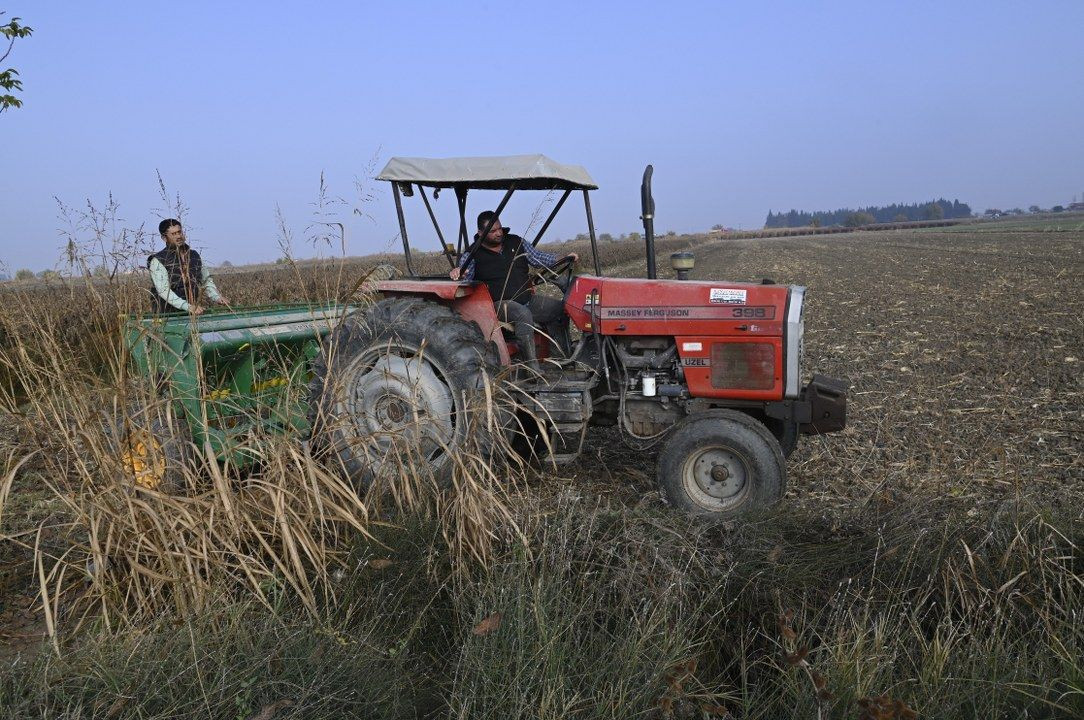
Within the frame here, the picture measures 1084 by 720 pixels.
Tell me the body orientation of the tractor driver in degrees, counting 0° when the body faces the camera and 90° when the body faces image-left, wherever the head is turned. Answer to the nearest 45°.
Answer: approximately 315°

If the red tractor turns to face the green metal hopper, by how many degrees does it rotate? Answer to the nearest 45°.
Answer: approximately 180°

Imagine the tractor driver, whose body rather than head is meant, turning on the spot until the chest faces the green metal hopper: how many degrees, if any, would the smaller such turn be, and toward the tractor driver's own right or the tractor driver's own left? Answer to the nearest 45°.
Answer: approximately 90° to the tractor driver's own right

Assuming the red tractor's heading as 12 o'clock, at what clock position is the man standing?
The man standing is roughly at 6 o'clock from the red tractor.

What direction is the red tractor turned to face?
to the viewer's right
